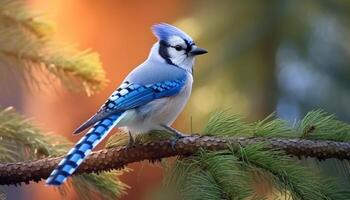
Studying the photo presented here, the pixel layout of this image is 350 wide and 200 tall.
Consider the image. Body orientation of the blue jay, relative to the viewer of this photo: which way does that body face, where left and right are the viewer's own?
facing to the right of the viewer
